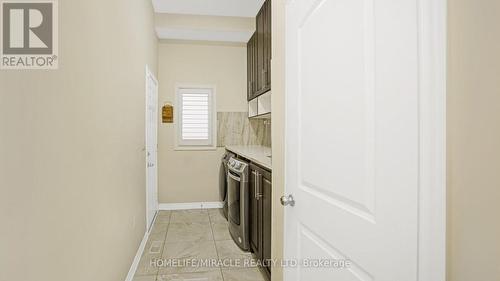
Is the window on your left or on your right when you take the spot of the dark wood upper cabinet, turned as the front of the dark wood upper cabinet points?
on your right

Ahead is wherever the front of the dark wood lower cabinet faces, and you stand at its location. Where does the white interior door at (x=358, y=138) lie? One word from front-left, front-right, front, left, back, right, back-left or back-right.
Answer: left

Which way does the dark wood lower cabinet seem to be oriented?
to the viewer's left

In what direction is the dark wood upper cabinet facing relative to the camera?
to the viewer's left

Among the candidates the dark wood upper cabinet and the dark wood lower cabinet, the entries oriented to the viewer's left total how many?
2

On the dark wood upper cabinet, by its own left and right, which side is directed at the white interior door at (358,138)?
left
